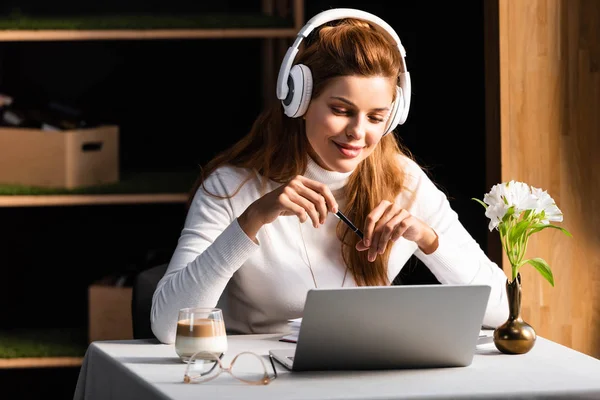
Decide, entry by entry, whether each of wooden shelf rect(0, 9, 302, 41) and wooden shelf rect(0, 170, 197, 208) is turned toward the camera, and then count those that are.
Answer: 2

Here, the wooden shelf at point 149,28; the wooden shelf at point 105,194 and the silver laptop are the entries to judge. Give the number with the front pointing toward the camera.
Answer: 2

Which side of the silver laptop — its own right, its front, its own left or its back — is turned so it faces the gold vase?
right

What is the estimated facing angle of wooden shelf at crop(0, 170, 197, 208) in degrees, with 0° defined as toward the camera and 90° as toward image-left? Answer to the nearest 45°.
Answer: approximately 0°

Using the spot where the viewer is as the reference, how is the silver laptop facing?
facing away from the viewer and to the left of the viewer

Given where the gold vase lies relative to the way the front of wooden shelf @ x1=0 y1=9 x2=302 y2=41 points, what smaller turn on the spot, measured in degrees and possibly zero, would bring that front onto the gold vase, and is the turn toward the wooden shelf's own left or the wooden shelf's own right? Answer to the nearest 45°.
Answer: approximately 45° to the wooden shelf's own left

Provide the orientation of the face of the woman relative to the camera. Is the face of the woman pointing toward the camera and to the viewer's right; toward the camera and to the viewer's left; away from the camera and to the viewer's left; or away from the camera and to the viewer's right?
toward the camera and to the viewer's right

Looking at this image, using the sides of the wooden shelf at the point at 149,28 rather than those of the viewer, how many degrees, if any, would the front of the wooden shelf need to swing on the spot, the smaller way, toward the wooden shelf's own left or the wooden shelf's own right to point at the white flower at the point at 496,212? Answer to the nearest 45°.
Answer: approximately 45° to the wooden shelf's own left
